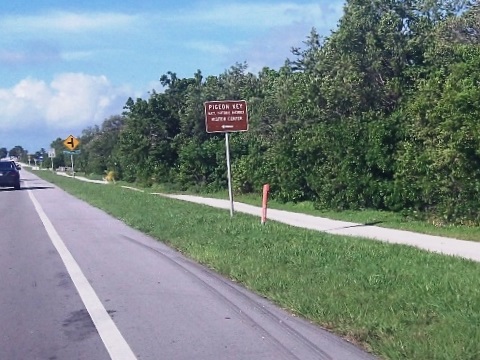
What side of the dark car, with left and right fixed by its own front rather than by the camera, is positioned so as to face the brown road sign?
back

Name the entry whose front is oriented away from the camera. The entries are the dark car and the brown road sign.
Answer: the dark car

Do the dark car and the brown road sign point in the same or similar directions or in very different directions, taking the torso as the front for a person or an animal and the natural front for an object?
very different directions

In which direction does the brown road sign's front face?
toward the camera

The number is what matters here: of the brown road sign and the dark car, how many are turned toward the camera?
1

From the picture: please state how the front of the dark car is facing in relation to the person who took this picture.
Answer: facing away from the viewer

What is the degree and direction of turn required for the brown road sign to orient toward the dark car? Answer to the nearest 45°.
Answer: approximately 135° to its right
